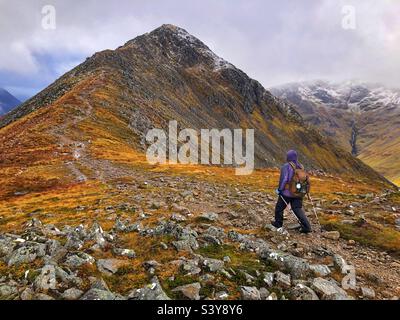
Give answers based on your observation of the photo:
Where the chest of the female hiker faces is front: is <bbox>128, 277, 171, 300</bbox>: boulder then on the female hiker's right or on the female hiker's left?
on the female hiker's left

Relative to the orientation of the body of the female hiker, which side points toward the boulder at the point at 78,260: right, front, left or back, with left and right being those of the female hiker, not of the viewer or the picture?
left

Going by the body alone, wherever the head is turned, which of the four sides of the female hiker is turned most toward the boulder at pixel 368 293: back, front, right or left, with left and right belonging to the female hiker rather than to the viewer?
back

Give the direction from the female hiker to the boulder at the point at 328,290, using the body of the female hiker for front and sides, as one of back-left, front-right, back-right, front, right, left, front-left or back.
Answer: back-left

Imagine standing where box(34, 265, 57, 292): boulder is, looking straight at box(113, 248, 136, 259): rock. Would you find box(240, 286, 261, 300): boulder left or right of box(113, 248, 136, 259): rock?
right

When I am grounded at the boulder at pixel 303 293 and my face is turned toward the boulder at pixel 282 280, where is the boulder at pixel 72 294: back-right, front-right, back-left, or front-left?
front-left

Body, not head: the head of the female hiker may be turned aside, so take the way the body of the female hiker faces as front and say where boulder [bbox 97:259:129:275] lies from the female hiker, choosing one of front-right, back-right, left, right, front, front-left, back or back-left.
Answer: left

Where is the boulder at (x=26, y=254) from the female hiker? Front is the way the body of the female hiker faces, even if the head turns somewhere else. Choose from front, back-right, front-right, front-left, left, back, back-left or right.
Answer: left

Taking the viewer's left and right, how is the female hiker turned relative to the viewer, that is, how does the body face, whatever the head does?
facing away from the viewer and to the left of the viewer

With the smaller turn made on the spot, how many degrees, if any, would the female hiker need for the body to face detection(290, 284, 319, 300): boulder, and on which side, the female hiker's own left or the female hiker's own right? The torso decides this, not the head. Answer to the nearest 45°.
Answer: approximately 135° to the female hiker's own left

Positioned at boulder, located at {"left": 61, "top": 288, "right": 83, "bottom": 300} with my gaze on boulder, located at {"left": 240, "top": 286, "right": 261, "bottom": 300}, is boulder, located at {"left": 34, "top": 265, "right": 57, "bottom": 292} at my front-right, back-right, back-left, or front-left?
back-left

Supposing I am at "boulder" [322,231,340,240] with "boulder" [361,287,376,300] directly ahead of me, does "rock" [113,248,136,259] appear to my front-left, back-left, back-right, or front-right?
front-right

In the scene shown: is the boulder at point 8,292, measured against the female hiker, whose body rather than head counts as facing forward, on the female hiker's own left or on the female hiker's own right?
on the female hiker's own left

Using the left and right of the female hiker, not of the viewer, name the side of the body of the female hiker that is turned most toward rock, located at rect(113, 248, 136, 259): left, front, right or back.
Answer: left

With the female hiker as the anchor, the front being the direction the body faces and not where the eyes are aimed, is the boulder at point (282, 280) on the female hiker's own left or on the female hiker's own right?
on the female hiker's own left
